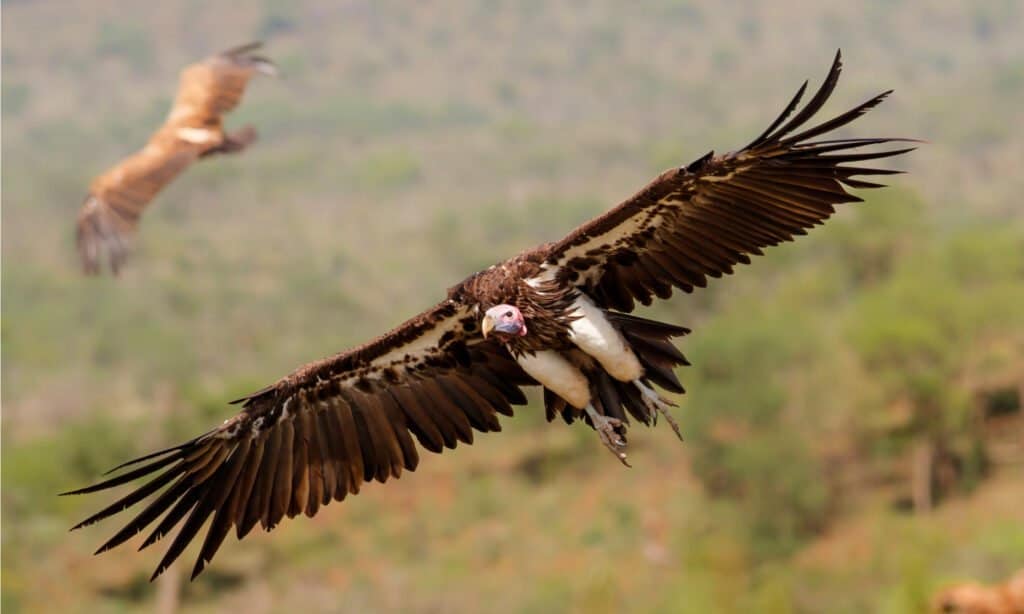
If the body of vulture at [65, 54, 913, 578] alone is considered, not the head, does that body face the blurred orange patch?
no
